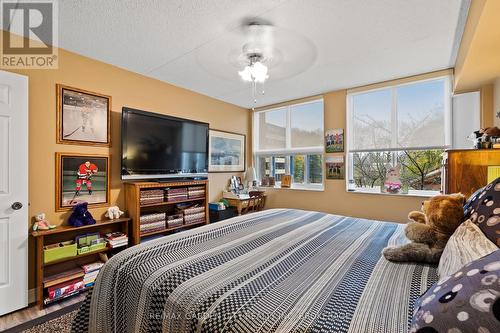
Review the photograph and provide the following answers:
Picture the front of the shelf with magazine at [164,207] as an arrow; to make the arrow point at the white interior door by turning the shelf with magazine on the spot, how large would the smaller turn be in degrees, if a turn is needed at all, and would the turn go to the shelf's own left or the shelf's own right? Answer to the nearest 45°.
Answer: approximately 90° to the shelf's own right

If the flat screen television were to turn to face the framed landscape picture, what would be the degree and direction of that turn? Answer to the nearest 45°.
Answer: approximately 90° to its left

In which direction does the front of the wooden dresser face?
to the viewer's left

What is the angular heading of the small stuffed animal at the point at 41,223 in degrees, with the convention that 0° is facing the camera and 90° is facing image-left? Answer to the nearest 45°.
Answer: approximately 315°

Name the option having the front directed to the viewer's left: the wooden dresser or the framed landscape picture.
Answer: the wooden dresser

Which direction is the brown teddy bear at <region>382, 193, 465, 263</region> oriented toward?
to the viewer's left

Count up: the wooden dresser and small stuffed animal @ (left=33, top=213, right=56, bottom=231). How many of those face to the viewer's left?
1

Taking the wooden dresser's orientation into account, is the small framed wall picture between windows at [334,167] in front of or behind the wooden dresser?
in front

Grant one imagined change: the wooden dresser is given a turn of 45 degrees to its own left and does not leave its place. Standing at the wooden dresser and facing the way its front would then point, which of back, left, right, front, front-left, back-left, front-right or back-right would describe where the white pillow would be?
front-left

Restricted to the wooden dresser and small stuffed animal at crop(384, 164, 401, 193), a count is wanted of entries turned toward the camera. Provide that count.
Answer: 1
